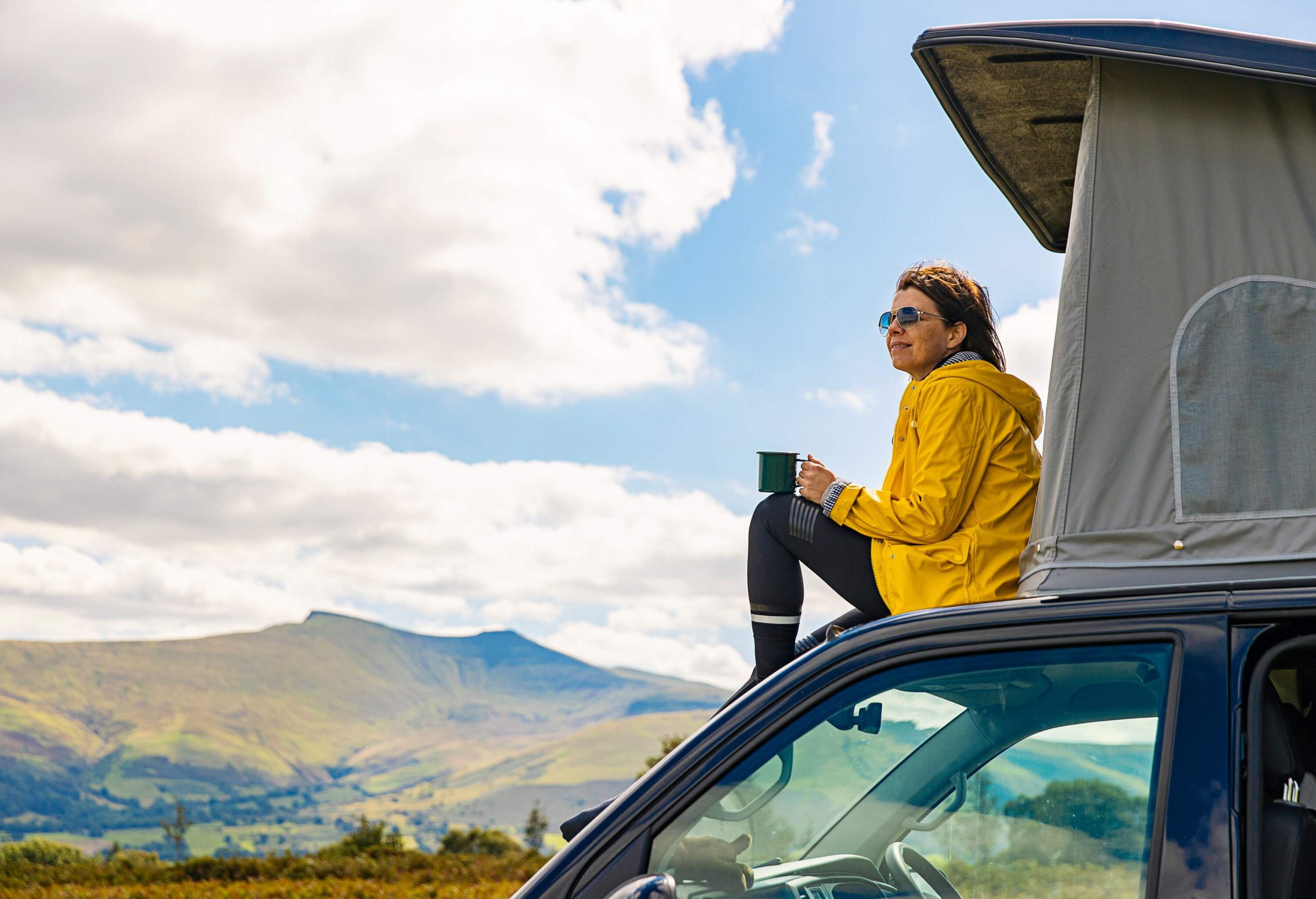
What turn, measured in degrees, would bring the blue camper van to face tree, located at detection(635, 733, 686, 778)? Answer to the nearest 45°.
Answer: approximately 90° to its right

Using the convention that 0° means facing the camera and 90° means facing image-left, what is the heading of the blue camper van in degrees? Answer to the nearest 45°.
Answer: approximately 90°

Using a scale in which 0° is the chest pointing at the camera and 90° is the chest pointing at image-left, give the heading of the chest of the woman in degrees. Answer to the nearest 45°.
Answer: approximately 90°

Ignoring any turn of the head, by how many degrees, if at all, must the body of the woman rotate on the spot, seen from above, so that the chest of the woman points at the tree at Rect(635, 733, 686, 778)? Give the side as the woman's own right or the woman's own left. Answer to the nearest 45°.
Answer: approximately 90° to the woman's own right
